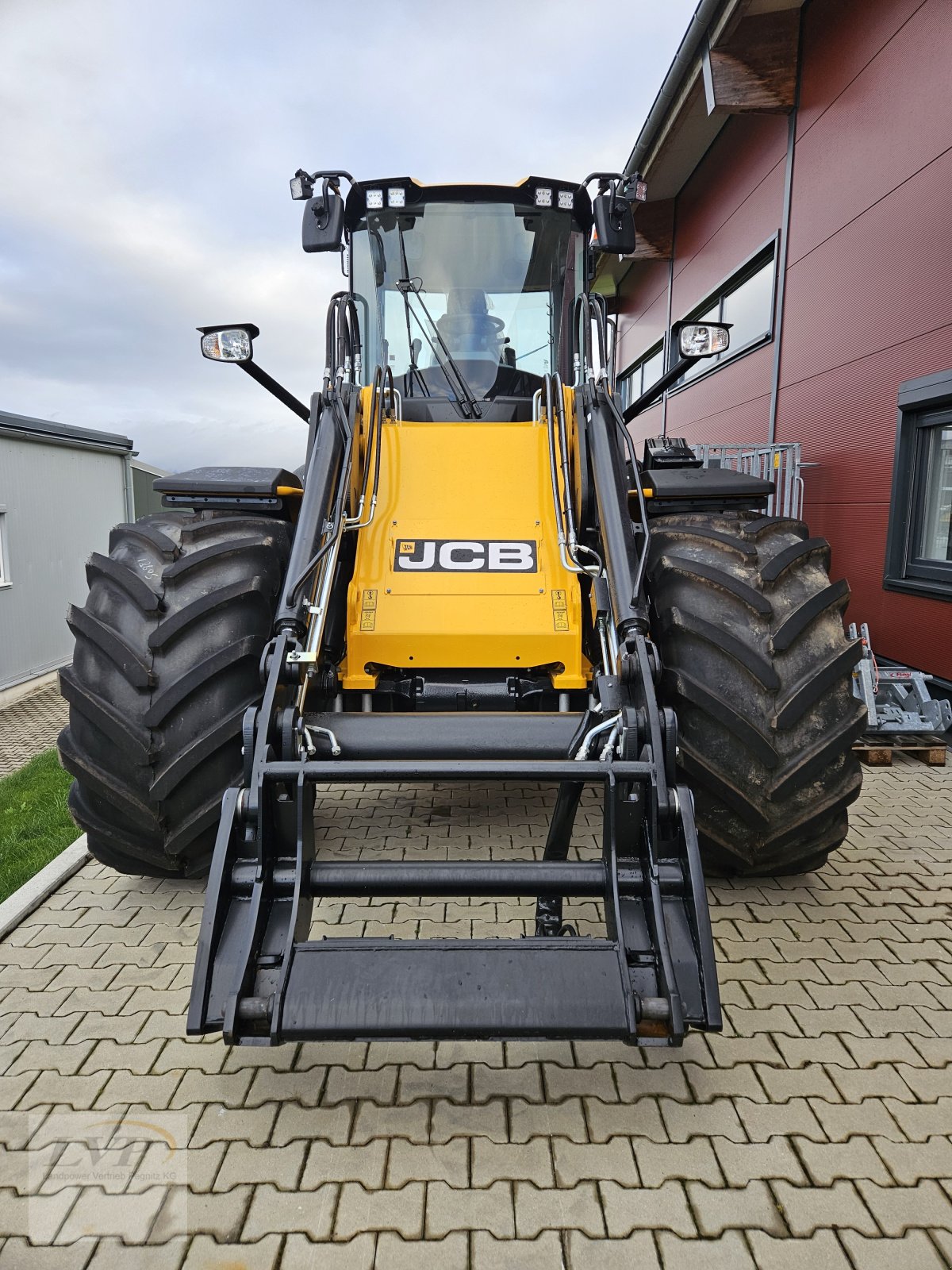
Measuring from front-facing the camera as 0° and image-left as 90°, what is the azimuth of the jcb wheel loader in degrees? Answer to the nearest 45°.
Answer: approximately 0°

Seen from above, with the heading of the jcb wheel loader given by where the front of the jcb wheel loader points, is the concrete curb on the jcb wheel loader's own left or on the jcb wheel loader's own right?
on the jcb wheel loader's own right

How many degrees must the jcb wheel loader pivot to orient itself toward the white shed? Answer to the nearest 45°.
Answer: approximately 135° to its right

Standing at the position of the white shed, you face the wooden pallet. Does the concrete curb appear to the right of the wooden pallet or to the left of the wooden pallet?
right

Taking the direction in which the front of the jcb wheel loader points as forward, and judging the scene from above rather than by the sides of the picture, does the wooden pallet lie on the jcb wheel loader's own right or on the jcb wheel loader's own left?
on the jcb wheel loader's own left

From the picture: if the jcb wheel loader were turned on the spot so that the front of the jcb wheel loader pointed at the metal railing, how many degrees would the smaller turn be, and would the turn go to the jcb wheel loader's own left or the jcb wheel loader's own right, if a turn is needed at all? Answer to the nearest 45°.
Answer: approximately 135° to the jcb wheel loader's own left
